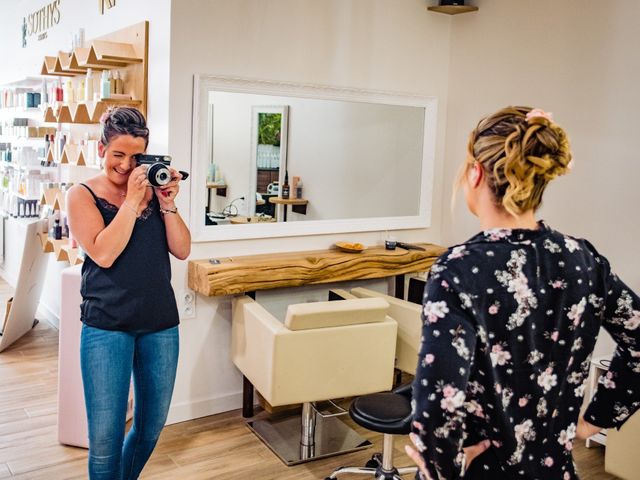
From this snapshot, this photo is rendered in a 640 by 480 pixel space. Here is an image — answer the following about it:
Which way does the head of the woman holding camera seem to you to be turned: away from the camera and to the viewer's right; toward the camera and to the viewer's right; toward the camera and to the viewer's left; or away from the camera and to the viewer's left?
toward the camera and to the viewer's right

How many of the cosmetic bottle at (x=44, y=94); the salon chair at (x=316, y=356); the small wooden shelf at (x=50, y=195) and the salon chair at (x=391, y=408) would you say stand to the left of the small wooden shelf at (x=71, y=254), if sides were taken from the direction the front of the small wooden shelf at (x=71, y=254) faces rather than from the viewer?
2

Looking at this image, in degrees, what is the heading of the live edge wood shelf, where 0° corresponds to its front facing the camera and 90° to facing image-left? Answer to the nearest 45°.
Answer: approximately 315°

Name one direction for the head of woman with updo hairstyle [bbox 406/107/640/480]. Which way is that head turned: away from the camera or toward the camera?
away from the camera

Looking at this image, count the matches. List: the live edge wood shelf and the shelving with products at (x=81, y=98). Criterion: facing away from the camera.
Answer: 0

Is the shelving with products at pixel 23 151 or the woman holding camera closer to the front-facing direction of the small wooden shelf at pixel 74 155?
the woman holding camera

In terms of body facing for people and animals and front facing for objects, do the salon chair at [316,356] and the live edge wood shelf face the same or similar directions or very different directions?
very different directions
